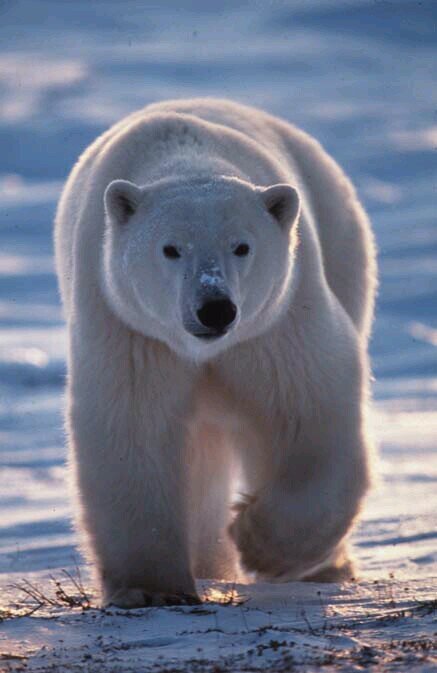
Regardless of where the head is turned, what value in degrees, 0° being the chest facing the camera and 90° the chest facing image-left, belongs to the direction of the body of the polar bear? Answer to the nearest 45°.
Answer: approximately 0°
